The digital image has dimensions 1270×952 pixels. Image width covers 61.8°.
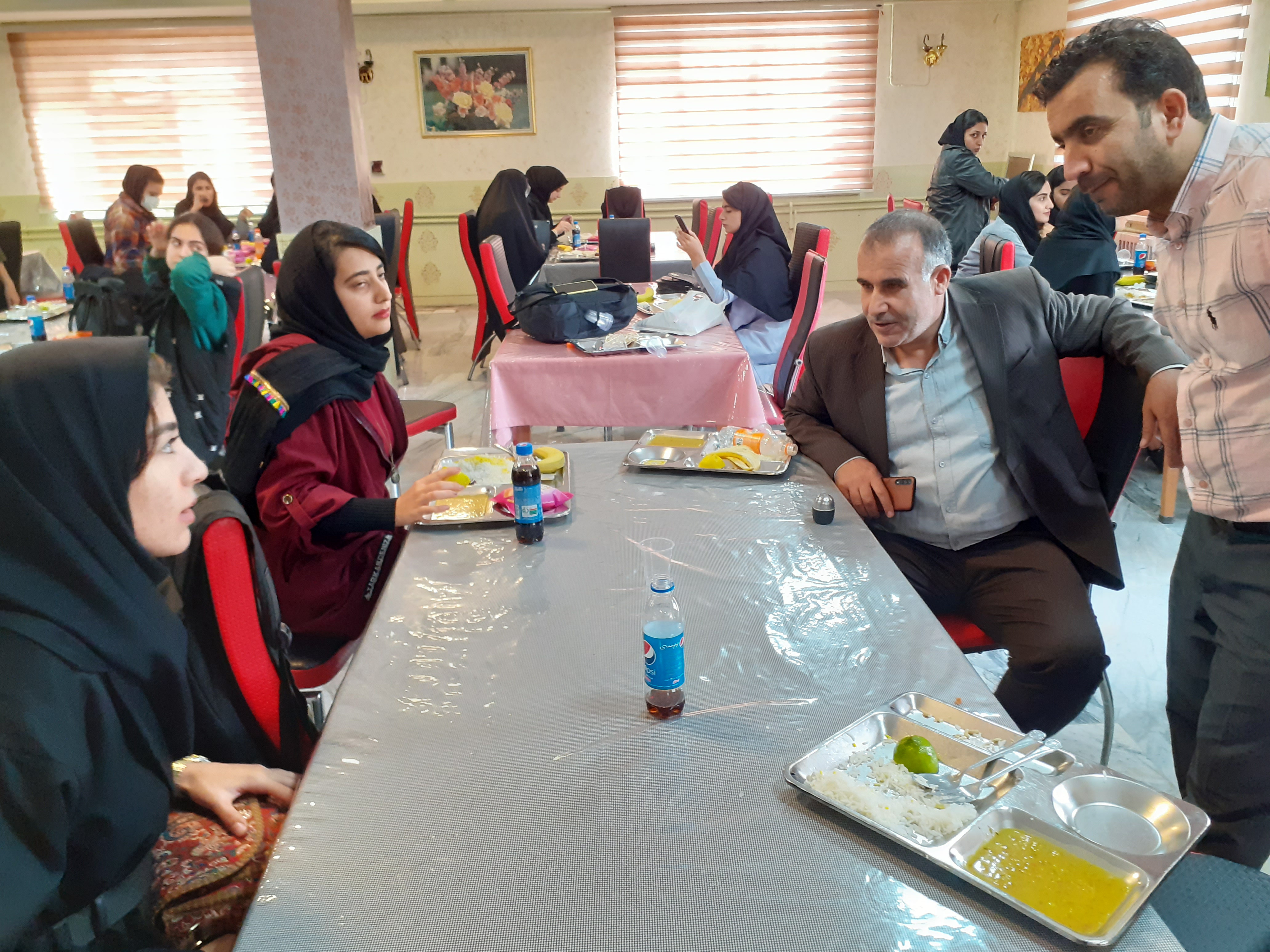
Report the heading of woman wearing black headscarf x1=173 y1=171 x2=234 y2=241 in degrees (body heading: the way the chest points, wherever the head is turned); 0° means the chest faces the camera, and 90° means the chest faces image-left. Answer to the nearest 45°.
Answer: approximately 0°

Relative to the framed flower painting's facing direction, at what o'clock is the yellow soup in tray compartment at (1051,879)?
The yellow soup in tray compartment is roughly at 12 o'clock from the framed flower painting.

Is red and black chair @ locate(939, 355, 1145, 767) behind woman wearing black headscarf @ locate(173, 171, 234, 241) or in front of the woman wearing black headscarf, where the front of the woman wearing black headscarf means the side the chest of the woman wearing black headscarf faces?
in front

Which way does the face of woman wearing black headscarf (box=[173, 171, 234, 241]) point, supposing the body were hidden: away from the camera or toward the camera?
toward the camera

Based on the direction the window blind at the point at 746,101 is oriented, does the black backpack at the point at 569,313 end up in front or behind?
in front

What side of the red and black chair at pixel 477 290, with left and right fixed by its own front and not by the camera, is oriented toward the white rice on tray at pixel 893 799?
right

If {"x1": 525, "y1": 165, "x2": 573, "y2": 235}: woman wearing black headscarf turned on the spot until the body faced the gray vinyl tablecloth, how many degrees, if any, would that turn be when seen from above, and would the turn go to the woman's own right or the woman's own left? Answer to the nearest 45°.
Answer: approximately 90° to the woman's own right

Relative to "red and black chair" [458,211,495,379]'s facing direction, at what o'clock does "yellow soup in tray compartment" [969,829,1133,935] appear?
The yellow soup in tray compartment is roughly at 3 o'clock from the red and black chair.

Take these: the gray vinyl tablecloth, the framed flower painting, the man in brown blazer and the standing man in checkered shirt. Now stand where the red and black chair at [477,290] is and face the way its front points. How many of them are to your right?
3

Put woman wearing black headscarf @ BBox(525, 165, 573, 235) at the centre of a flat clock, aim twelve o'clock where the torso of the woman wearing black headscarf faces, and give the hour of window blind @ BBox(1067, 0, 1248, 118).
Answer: The window blind is roughly at 1 o'clock from the woman wearing black headscarf.

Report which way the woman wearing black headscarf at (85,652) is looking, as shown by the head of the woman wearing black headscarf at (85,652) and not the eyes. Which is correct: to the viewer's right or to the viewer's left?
to the viewer's right

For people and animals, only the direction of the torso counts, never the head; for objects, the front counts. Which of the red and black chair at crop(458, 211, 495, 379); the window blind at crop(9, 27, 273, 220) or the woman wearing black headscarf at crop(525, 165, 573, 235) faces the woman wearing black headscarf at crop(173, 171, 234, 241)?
the window blind

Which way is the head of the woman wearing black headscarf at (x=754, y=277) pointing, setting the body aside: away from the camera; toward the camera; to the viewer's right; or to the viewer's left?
to the viewer's left

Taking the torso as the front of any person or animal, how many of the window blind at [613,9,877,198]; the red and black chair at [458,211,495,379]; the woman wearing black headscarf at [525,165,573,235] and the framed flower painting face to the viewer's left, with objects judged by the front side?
0
